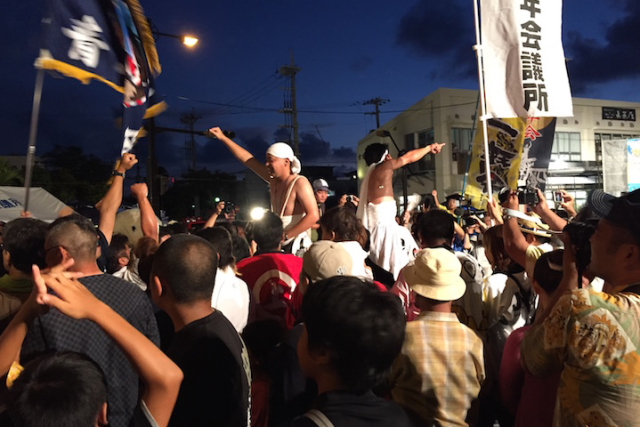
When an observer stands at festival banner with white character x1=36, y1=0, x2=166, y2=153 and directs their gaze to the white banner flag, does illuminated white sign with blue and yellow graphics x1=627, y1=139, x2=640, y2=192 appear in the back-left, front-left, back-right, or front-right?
front-left

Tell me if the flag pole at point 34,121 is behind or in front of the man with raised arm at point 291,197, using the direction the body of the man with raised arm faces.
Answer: in front

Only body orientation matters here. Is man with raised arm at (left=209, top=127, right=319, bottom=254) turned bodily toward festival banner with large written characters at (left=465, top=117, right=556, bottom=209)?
no

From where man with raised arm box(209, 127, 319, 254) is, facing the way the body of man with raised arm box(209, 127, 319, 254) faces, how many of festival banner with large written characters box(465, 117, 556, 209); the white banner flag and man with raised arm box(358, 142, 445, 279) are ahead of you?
0

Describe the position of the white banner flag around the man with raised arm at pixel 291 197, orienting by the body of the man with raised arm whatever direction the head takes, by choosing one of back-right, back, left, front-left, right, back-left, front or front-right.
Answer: back-left

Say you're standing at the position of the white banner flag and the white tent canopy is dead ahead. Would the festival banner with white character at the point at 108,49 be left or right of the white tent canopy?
left

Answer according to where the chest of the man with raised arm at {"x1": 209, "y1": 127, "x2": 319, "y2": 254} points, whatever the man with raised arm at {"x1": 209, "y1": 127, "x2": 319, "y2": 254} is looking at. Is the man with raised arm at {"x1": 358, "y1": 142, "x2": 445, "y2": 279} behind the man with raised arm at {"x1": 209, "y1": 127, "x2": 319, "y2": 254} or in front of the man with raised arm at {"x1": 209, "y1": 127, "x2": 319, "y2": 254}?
behind

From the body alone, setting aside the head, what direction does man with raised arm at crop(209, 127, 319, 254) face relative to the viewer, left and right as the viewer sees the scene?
facing the viewer and to the left of the viewer

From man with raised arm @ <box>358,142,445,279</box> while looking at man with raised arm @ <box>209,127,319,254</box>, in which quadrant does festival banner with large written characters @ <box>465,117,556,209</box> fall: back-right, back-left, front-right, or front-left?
back-right

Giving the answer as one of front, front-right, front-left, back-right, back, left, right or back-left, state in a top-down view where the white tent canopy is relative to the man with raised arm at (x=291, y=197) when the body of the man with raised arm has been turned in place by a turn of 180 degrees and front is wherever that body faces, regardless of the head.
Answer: left
